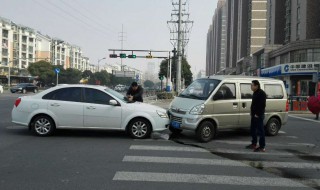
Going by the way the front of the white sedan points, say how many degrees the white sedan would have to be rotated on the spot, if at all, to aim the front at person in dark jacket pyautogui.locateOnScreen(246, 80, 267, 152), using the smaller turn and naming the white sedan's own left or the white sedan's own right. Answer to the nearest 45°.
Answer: approximately 45° to the white sedan's own right

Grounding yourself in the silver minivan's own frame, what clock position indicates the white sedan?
The white sedan is roughly at 1 o'clock from the silver minivan.

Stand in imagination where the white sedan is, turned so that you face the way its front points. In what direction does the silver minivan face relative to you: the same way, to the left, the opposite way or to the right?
the opposite way

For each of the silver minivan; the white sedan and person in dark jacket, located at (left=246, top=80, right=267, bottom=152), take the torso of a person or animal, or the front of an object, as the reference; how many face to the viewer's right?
1

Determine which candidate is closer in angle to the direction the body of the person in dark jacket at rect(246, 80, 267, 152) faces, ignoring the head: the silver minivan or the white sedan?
the white sedan

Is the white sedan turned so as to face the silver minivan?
yes

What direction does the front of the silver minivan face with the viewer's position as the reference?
facing the viewer and to the left of the viewer

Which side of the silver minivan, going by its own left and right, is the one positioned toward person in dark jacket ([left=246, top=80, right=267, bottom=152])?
left

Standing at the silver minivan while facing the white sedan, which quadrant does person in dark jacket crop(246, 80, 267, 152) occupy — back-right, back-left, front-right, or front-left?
back-left

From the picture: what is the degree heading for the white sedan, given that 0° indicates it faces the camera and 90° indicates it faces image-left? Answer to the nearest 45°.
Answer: approximately 270°

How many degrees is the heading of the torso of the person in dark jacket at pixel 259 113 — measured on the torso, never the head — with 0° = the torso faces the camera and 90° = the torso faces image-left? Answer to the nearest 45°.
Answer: approximately 90°

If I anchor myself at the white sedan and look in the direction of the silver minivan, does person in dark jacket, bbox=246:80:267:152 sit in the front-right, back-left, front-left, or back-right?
front-right

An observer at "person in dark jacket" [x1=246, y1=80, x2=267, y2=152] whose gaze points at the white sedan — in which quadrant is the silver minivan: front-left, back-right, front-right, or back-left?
front-right

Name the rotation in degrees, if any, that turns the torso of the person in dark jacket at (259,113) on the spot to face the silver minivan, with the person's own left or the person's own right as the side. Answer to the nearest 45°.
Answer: approximately 45° to the person's own right
